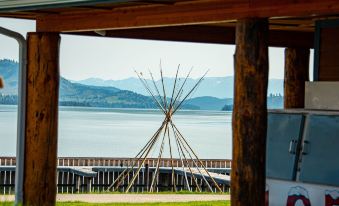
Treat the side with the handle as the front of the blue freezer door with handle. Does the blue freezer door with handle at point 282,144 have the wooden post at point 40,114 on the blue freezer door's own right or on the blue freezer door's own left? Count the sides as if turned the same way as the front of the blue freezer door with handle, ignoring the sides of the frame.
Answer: on the blue freezer door's own right

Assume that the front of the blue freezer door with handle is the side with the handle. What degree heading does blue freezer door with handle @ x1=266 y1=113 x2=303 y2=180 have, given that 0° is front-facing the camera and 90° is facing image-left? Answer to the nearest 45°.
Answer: approximately 0°

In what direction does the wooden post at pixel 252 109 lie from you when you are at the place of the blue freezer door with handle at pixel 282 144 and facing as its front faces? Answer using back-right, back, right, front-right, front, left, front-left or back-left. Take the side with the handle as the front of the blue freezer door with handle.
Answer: front-right

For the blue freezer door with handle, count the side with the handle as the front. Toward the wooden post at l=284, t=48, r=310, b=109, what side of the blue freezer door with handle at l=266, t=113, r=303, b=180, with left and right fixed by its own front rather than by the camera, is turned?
back
